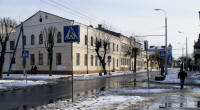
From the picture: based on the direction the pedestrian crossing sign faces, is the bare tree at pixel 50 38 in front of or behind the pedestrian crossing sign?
behind

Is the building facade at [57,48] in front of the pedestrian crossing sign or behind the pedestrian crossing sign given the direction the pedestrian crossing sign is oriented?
behind

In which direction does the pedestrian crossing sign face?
toward the camera
